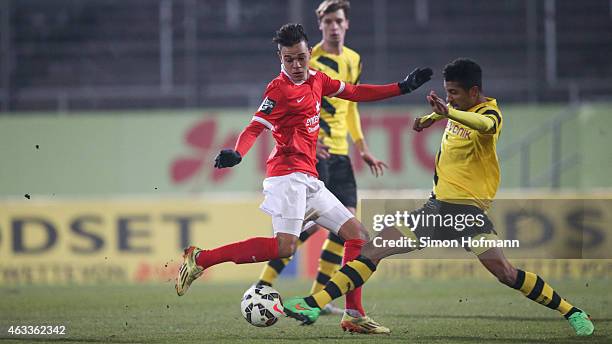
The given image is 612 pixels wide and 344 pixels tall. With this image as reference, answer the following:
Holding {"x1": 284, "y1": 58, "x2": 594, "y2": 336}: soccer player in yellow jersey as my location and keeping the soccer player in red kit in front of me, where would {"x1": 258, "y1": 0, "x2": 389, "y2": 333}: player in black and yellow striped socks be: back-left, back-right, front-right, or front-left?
front-right

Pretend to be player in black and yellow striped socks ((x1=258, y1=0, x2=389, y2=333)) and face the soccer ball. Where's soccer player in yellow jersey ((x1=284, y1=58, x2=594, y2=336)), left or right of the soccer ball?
left

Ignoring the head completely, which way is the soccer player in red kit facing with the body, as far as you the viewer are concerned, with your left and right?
facing the viewer and to the right of the viewer

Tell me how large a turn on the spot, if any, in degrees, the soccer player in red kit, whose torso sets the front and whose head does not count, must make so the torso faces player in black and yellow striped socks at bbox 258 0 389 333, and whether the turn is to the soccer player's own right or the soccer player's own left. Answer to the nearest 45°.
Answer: approximately 135° to the soccer player's own left

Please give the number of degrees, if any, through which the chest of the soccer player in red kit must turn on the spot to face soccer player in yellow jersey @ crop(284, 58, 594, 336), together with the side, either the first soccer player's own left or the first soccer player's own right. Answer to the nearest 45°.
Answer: approximately 45° to the first soccer player's own left

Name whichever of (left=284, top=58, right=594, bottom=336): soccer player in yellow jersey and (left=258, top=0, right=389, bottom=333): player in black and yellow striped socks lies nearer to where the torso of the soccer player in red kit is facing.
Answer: the soccer player in yellow jersey
